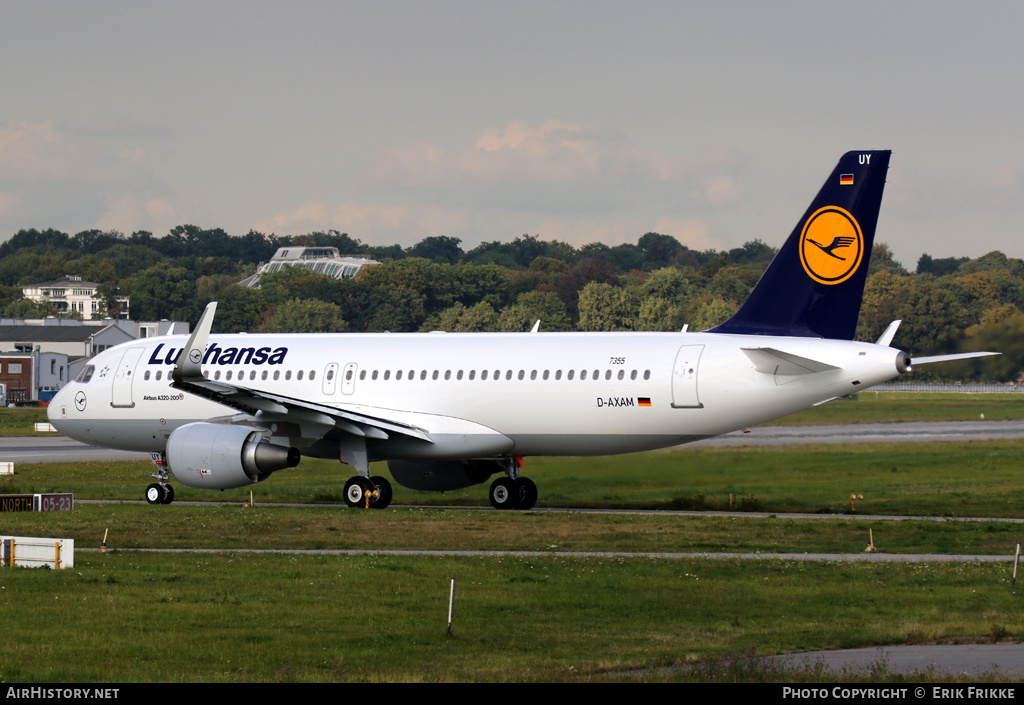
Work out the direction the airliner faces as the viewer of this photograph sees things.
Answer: facing away from the viewer and to the left of the viewer
